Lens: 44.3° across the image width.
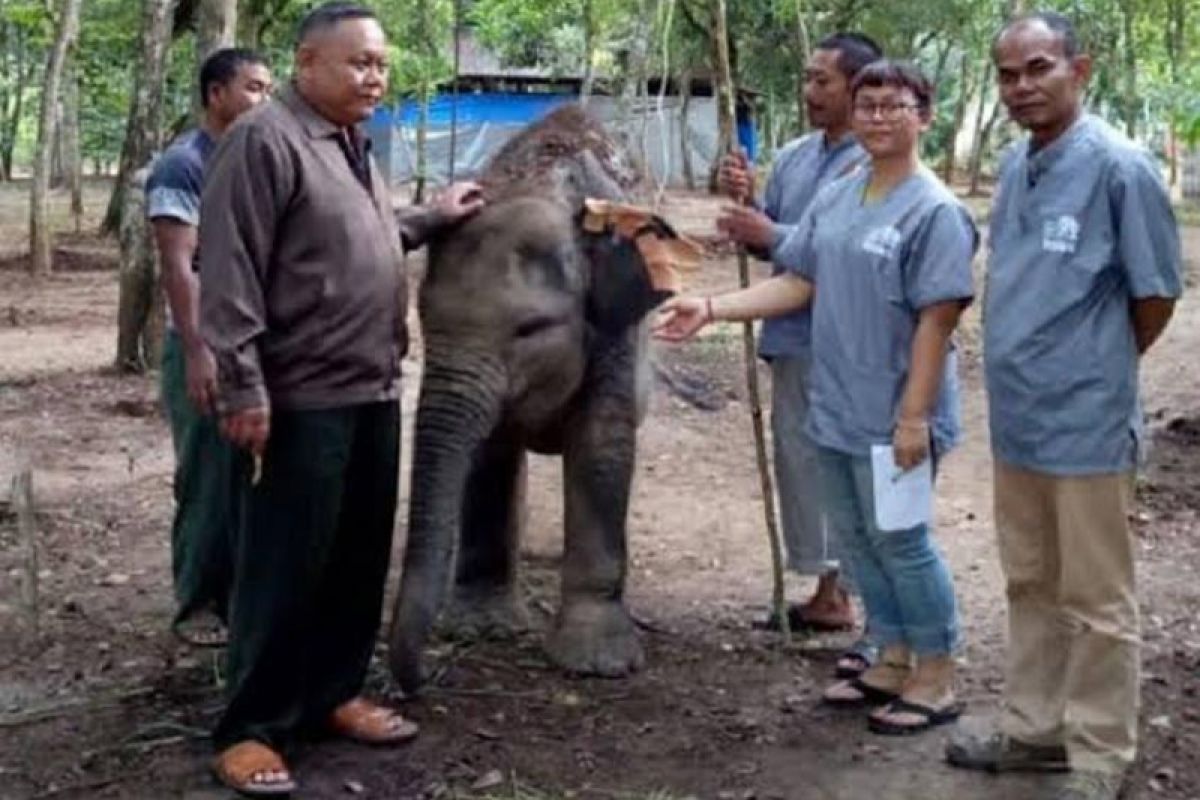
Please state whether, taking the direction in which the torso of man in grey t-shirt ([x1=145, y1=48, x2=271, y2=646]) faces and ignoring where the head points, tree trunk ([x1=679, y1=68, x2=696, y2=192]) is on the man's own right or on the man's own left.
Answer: on the man's own left

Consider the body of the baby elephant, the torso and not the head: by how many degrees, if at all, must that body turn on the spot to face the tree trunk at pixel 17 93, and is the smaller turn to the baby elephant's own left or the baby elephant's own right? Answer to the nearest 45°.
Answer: approximately 135° to the baby elephant's own right

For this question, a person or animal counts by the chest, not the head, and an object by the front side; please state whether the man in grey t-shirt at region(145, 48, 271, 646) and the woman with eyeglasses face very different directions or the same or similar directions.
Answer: very different directions

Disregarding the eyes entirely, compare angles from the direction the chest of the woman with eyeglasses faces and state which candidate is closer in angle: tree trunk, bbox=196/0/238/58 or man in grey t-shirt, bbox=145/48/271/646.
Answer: the man in grey t-shirt

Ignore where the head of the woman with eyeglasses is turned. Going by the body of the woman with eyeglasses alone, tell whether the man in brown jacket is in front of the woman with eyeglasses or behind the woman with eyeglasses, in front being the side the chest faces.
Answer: in front

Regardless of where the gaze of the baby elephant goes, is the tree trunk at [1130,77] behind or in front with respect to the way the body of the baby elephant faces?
behind

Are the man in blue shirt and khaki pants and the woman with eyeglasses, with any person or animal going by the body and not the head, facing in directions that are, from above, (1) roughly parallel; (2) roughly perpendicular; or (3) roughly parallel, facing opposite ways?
roughly parallel

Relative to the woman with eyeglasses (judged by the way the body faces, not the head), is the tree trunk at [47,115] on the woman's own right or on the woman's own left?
on the woman's own right

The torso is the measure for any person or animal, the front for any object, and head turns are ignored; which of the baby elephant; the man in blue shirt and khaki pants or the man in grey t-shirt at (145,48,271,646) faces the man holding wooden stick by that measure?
the man in grey t-shirt

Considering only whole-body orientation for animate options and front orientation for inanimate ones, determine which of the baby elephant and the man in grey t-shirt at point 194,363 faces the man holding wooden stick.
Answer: the man in grey t-shirt

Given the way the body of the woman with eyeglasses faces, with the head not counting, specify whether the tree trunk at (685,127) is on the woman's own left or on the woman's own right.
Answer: on the woman's own right

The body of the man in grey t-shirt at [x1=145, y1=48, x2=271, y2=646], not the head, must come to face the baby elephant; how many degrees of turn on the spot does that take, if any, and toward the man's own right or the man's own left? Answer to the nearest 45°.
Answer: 0° — they already face it

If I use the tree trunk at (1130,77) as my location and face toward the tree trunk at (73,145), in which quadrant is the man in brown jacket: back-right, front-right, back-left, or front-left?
front-left
